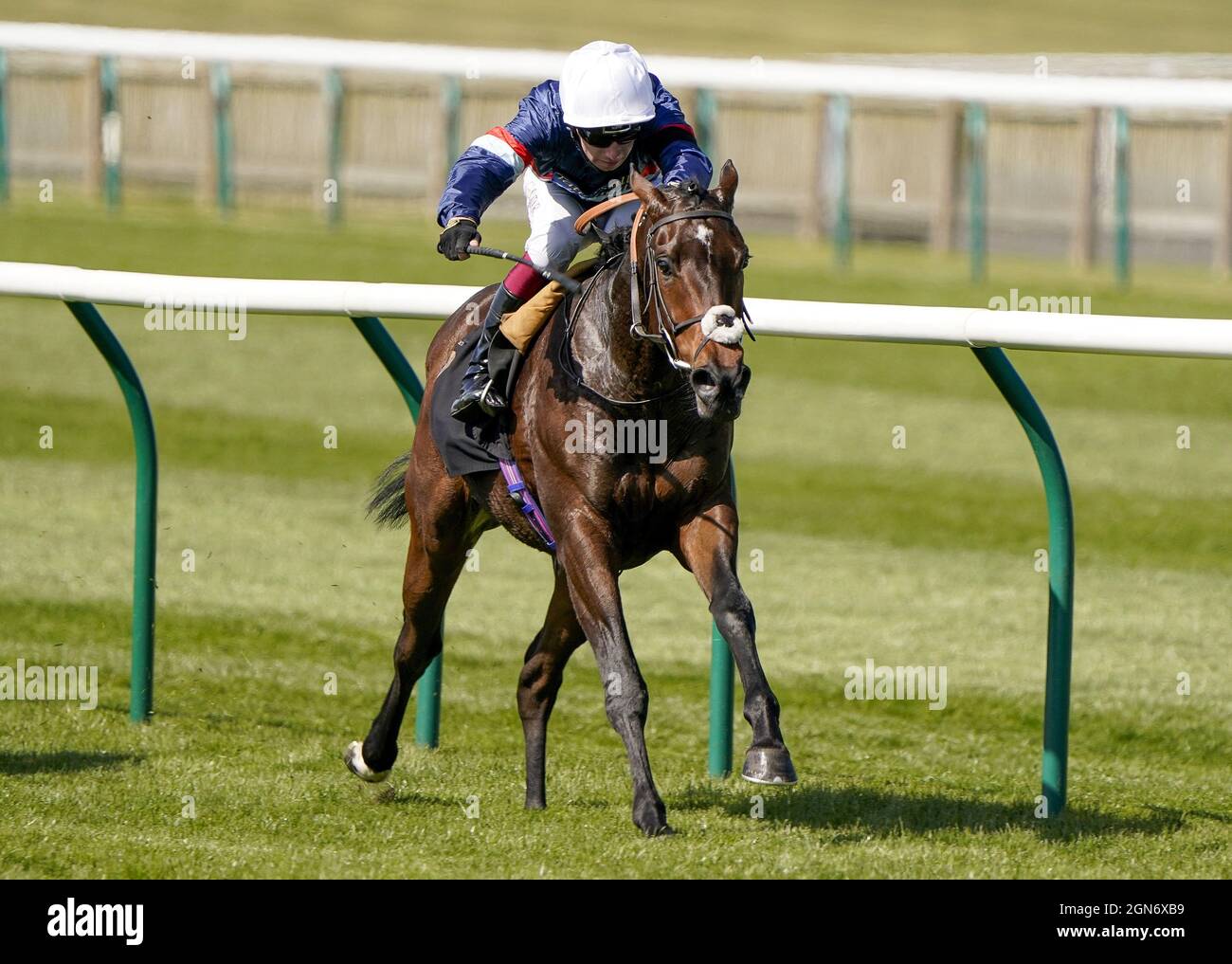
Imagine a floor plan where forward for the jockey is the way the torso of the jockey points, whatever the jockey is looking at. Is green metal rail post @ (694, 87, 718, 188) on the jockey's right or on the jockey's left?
on the jockey's left

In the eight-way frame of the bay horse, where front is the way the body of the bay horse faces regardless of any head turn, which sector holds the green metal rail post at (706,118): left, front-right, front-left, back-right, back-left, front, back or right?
back-left

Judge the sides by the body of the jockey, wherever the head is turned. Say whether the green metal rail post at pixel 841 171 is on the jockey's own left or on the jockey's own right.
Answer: on the jockey's own left

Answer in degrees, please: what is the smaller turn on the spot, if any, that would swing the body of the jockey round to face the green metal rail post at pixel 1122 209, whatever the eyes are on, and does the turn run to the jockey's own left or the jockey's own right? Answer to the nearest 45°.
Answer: approximately 135° to the jockey's own left

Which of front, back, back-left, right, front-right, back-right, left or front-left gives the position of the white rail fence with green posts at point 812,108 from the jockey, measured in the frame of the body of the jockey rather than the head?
back-left

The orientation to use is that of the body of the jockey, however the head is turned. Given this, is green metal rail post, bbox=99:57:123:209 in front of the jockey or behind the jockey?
behind

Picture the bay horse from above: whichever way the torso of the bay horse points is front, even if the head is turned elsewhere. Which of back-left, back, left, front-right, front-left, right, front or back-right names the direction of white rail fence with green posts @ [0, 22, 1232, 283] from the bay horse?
back-left

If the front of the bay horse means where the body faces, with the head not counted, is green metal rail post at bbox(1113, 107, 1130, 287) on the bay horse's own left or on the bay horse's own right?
on the bay horse's own left

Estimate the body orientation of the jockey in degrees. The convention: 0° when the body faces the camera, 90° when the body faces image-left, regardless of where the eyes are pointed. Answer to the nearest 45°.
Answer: approximately 315°

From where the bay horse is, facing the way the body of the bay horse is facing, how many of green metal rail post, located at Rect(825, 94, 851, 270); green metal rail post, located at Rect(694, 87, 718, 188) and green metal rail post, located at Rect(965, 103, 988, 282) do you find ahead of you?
0

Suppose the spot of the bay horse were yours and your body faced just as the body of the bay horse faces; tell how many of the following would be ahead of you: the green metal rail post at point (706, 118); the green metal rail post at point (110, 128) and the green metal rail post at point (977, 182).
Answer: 0
